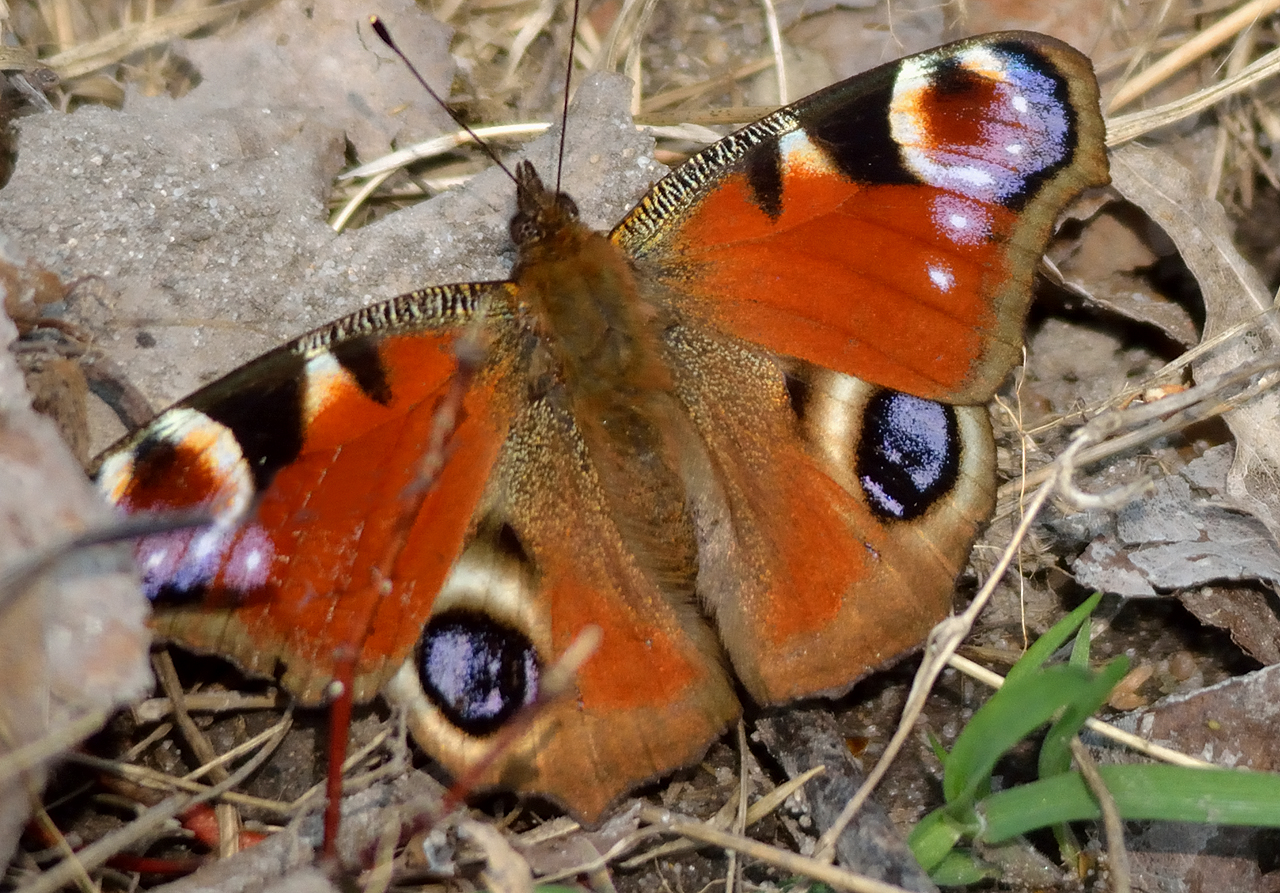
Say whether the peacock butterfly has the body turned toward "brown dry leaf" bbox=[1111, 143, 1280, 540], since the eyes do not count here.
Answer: no

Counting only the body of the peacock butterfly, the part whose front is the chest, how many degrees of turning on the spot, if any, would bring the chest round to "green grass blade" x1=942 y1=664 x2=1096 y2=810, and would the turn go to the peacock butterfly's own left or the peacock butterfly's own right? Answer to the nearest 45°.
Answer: approximately 135° to the peacock butterfly's own right

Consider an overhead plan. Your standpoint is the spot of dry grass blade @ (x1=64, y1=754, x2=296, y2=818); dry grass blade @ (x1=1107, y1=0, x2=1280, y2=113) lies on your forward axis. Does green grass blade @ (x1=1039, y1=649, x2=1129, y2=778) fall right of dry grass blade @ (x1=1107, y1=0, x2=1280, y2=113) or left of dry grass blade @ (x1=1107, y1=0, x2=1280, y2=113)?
right

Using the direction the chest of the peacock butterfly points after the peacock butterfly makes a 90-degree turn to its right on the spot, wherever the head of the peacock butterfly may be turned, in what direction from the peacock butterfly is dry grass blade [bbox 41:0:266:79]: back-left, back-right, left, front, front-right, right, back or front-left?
back-left

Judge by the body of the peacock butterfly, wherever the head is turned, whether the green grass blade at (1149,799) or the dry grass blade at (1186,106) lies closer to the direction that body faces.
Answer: the dry grass blade

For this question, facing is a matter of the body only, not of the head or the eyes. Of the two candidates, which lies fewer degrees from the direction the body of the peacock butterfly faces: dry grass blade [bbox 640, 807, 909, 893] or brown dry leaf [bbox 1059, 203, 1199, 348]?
the brown dry leaf

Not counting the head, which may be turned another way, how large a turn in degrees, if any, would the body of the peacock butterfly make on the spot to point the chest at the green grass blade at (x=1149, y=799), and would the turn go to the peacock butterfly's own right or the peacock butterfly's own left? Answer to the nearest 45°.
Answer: approximately 135° to the peacock butterfly's own right

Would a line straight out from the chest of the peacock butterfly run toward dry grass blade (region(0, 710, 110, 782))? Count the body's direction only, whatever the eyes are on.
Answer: no

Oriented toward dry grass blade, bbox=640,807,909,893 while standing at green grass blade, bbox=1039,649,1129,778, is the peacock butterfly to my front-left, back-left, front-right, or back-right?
front-right

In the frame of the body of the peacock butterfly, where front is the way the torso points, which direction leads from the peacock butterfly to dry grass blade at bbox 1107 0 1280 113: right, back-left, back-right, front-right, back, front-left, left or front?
front-right

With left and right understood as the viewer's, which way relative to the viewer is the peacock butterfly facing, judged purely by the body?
facing away from the viewer
